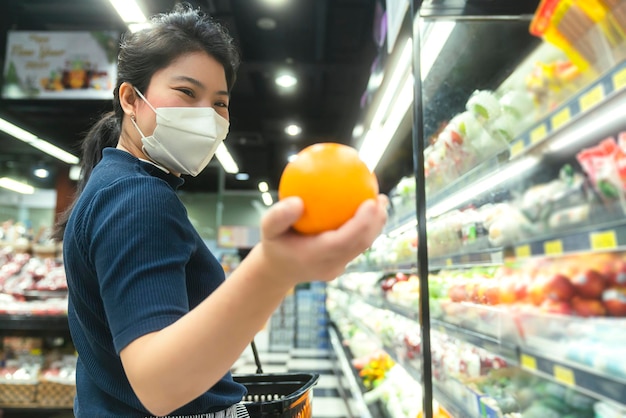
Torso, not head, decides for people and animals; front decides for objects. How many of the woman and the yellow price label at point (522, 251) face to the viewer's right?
1

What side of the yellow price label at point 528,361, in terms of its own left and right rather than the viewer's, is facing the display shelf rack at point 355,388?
right

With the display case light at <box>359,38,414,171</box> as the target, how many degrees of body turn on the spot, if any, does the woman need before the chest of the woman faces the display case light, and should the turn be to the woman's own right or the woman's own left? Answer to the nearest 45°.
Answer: approximately 45° to the woman's own left

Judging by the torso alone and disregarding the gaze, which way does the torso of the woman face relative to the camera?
to the viewer's right

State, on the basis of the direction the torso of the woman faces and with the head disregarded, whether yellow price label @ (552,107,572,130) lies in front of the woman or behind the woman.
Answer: in front

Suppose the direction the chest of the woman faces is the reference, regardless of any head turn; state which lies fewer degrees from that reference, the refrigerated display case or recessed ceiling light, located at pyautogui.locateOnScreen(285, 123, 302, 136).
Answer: the refrigerated display case

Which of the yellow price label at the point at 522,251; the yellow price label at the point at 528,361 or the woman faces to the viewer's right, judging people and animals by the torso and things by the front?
the woman

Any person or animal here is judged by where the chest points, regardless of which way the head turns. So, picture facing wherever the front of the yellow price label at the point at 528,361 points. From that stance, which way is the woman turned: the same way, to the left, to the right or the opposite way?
the opposite way

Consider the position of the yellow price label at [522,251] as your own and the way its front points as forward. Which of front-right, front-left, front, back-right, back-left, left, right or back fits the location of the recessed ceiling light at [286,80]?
right

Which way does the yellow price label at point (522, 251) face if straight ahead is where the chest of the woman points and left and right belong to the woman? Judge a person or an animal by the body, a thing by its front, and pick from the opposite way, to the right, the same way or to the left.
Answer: the opposite way

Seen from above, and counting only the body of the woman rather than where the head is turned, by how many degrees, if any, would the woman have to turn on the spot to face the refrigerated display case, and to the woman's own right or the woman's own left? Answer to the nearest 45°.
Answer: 0° — they already face it

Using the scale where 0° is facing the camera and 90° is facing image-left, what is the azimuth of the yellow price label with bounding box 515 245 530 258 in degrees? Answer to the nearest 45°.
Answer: approximately 45°

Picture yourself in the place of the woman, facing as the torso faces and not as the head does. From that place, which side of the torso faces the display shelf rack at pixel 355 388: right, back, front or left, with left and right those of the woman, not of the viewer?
left
